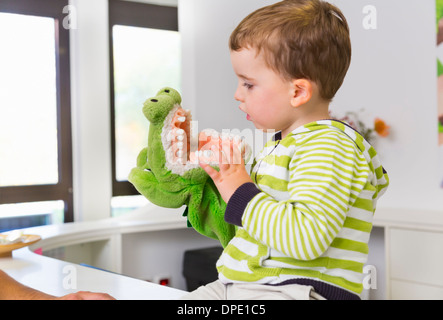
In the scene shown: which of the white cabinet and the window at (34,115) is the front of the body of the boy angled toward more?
the window

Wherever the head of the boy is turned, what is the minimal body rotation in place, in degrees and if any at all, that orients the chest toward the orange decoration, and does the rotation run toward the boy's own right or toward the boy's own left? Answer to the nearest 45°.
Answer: approximately 90° to the boy's own right

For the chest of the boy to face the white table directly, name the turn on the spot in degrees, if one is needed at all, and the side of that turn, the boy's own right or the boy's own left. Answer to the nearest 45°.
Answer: approximately 45° to the boy's own right

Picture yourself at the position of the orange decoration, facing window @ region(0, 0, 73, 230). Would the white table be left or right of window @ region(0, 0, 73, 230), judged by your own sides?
left

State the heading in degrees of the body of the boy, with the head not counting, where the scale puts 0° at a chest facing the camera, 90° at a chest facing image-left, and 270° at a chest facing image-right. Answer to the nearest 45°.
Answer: approximately 90°

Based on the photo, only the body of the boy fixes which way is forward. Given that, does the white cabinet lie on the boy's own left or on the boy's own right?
on the boy's own right

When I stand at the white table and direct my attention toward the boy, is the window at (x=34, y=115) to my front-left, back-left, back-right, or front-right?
back-left
